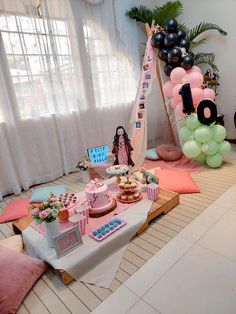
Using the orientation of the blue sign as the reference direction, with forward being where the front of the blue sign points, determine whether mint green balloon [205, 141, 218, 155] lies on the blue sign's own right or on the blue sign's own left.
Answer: on the blue sign's own left

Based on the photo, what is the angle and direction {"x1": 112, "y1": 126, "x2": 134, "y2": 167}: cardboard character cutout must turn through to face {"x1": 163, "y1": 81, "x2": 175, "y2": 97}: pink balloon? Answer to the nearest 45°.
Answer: approximately 135° to its left

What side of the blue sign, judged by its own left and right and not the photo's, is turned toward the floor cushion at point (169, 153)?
left

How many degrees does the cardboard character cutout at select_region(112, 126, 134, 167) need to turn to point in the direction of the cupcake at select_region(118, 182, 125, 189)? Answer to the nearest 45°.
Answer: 0° — it already faces it

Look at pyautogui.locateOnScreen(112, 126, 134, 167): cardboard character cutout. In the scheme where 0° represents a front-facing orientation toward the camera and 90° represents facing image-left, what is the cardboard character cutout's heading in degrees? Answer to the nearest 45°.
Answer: approximately 0°

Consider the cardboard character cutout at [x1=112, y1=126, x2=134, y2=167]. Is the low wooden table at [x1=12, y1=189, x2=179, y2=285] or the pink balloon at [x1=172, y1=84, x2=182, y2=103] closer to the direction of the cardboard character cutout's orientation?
the low wooden table

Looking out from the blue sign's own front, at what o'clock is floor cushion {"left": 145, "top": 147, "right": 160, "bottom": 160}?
The floor cushion is roughly at 8 o'clock from the blue sign.

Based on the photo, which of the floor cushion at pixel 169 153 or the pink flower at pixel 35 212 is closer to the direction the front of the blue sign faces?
the pink flower

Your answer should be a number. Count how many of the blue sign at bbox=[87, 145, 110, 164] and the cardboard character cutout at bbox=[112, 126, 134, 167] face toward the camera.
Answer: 2

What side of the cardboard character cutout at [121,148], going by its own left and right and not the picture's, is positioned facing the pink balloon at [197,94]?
left

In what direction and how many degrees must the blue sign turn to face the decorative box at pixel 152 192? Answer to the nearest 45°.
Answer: approximately 45° to its left
